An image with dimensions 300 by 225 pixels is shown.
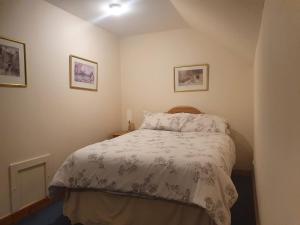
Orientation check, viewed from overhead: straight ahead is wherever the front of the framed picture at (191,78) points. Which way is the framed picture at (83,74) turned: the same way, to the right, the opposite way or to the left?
to the left

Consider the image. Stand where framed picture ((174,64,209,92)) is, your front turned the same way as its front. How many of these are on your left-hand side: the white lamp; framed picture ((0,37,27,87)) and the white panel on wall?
0

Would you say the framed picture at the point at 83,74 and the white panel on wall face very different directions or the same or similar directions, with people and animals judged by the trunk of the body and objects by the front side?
same or similar directions

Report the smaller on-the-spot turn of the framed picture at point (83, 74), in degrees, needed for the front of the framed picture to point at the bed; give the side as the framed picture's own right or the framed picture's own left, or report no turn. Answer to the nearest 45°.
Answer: approximately 45° to the framed picture's own right

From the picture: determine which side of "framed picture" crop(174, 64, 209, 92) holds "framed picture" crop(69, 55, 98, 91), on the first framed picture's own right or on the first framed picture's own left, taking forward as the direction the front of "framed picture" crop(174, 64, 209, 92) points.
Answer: on the first framed picture's own right

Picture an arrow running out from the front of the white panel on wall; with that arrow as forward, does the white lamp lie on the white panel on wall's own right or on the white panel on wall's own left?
on the white panel on wall's own left

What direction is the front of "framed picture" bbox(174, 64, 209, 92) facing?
toward the camera

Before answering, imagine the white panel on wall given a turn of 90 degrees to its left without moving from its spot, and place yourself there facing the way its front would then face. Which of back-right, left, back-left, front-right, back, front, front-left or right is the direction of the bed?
right

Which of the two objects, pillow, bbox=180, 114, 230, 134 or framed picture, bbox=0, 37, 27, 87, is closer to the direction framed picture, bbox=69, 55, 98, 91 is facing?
the pillow

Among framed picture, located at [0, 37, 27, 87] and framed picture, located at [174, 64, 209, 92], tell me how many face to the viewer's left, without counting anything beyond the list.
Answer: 0

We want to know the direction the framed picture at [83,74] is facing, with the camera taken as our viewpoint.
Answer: facing the viewer and to the right of the viewer

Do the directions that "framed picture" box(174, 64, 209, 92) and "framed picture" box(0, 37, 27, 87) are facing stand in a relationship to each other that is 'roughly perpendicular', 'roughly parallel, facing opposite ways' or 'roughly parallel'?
roughly perpendicular

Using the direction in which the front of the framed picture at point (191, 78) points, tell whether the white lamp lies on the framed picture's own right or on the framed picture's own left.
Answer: on the framed picture's own right

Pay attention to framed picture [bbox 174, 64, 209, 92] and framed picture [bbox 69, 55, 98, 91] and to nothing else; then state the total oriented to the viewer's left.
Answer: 0

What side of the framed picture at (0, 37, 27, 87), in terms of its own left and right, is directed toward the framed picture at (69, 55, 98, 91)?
left

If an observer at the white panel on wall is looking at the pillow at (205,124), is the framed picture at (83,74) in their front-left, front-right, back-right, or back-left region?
front-left

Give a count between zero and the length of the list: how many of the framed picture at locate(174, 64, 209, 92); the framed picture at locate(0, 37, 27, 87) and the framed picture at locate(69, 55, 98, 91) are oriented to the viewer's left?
0
